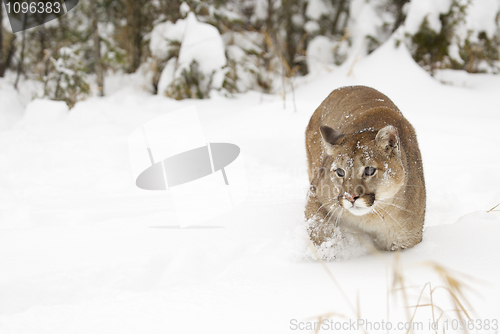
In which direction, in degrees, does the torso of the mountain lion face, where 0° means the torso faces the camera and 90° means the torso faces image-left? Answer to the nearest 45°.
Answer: approximately 0°

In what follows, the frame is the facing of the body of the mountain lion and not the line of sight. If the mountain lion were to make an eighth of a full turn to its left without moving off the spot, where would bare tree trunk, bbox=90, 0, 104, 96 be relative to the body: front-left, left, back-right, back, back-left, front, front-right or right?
back

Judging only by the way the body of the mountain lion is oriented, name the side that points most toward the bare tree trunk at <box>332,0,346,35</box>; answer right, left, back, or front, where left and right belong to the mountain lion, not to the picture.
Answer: back

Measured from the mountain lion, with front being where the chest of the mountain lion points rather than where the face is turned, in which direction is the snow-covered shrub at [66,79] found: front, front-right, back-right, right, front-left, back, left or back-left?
back-right

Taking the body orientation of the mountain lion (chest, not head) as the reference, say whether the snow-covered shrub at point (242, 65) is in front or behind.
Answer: behind

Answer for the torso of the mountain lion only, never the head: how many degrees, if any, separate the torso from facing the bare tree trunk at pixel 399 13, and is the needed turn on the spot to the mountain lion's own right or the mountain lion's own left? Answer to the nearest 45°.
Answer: approximately 180°

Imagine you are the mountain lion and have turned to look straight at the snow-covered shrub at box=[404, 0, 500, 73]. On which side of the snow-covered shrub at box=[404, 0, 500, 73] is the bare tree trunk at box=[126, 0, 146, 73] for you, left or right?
left

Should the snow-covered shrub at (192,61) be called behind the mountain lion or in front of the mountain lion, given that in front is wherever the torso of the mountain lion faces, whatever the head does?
behind
